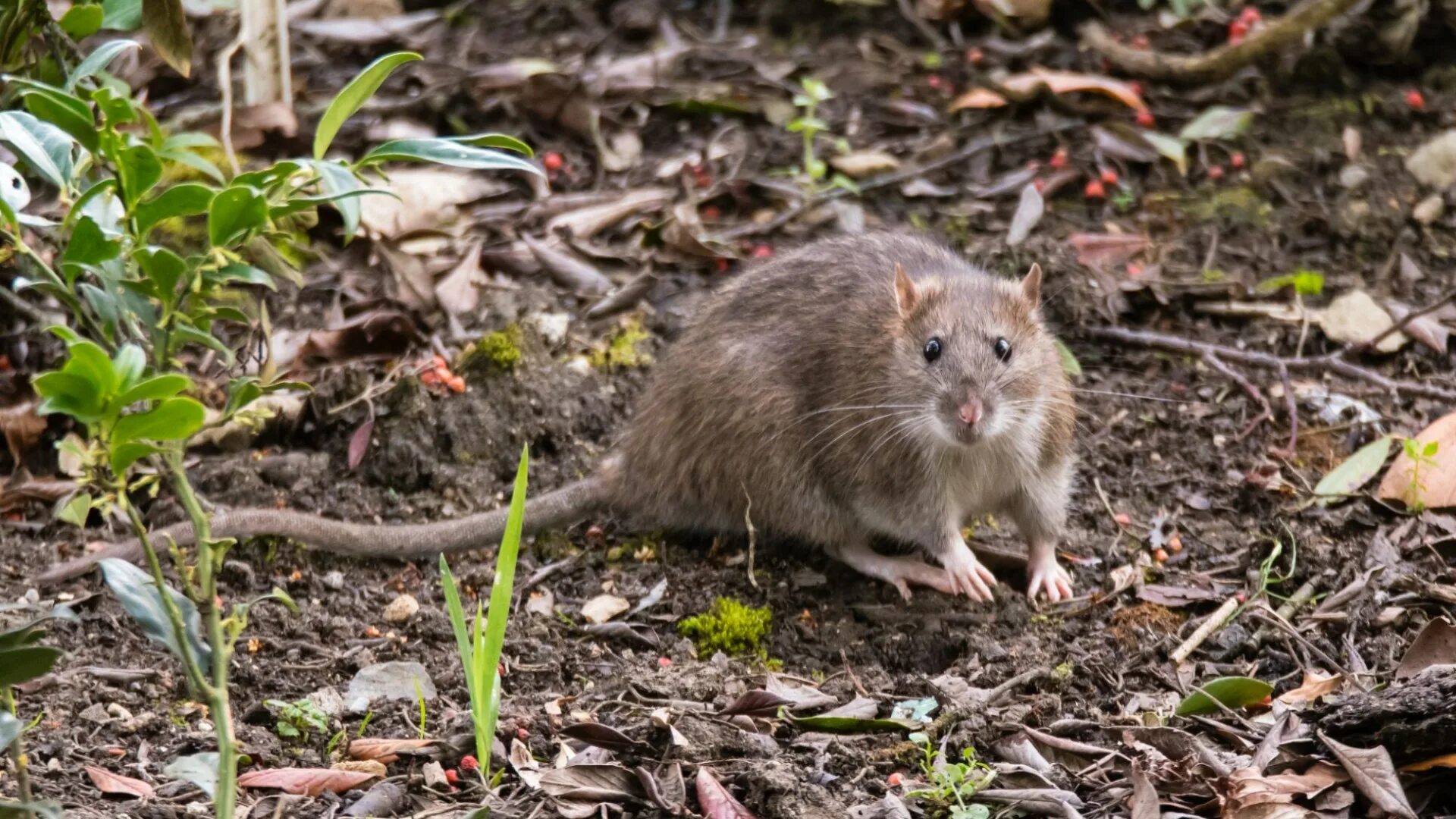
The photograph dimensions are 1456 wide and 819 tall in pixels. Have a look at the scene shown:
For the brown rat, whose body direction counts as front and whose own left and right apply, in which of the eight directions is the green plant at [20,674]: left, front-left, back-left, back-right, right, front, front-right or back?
right

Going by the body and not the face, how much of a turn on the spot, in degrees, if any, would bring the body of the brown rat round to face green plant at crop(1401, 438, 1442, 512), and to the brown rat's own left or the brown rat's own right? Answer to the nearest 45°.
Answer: approximately 45° to the brown rat's own left

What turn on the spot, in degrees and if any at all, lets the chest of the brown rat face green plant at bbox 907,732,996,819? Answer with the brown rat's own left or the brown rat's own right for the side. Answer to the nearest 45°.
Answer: approximately 45° to the brown rat's own right

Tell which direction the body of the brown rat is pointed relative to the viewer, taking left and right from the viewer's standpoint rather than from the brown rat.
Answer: facing the viewer and to the right of the viewer

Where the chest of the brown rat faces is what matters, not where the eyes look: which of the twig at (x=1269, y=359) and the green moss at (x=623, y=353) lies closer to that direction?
the twig

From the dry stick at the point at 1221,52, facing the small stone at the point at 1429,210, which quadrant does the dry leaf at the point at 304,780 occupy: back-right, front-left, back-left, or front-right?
front-right

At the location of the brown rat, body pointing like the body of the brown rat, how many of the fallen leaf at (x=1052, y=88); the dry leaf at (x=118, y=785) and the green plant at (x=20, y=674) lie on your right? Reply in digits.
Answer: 2

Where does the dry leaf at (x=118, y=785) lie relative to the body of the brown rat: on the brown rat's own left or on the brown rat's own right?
on the brown rat's own right

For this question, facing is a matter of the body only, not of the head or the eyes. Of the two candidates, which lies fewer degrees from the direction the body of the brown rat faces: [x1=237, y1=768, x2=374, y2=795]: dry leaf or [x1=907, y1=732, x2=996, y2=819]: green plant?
the green plant

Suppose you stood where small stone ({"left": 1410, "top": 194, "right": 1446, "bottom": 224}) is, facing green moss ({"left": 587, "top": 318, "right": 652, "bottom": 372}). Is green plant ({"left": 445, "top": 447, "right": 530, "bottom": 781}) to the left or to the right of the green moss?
left

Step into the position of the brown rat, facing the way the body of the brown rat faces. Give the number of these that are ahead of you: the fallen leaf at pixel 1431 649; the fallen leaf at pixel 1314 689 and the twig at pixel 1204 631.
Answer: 3

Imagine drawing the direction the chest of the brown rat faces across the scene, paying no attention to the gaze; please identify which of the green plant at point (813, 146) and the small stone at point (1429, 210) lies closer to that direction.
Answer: the small stone

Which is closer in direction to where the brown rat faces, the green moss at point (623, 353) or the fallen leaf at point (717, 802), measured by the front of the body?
the fallen leaf

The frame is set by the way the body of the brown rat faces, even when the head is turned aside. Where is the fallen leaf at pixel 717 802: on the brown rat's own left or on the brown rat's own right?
on the brown rat's own right

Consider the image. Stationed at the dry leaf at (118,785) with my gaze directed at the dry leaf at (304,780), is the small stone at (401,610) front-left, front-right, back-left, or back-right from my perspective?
front-left

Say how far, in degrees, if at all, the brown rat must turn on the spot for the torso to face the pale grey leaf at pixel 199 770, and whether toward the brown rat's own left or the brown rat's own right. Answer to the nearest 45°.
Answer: approximately 90° to the brown rat's own right

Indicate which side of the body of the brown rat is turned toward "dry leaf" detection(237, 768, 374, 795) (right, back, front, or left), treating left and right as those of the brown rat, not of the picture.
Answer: right
